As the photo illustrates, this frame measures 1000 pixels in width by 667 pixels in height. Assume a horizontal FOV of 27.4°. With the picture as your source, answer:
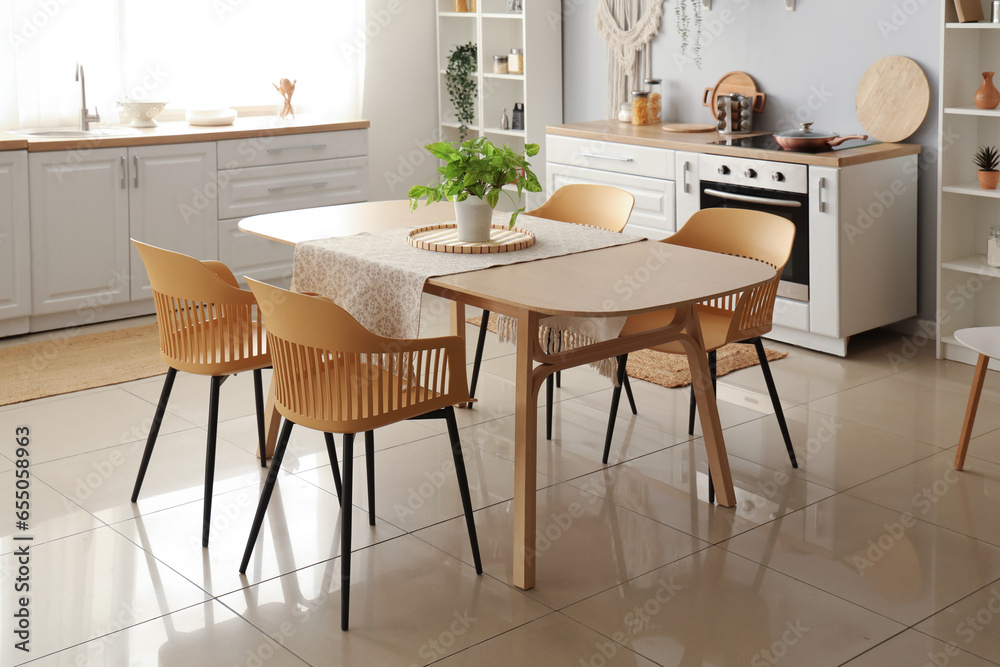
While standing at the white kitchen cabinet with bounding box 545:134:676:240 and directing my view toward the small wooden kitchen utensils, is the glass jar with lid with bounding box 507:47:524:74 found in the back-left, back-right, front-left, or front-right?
front-right

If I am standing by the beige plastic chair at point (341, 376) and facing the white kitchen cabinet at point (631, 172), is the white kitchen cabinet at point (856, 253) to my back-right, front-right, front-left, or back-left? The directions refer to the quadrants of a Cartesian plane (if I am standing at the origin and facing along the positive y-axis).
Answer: front-right

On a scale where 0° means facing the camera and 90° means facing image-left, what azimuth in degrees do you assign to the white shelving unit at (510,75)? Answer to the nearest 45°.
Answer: approximately 45°

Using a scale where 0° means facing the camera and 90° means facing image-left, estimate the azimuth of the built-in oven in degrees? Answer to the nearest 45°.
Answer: approximately 45°

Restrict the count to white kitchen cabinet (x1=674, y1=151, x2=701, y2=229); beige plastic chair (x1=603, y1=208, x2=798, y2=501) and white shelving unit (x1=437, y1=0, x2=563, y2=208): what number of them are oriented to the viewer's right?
0

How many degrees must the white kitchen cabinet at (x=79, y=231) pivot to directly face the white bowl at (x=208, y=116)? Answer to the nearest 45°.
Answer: approximately 90° to its left

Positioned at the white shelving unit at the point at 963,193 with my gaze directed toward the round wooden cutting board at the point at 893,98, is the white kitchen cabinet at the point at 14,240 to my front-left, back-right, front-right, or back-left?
front-left

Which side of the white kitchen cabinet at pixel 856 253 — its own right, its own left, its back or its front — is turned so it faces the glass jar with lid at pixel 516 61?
right

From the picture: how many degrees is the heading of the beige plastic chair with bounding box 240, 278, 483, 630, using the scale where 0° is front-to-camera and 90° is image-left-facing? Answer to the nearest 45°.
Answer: approximately 225°

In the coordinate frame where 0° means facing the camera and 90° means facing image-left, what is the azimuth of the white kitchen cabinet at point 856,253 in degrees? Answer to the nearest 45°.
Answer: approximately 45°

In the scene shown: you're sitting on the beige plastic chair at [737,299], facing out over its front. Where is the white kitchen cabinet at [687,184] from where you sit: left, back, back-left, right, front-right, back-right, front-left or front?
back-right

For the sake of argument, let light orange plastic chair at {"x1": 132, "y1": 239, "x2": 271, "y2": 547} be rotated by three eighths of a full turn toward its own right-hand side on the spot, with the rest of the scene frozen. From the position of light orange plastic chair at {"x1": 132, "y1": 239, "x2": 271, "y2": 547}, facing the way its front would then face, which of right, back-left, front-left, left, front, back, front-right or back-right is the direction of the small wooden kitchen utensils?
back

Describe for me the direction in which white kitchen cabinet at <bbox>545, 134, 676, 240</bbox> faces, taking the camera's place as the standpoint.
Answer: facing the viewer and to the left of the viewer

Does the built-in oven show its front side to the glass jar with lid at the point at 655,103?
no

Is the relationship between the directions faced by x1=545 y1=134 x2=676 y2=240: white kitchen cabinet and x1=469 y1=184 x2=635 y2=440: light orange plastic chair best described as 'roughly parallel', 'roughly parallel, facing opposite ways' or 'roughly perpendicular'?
roughly parallel

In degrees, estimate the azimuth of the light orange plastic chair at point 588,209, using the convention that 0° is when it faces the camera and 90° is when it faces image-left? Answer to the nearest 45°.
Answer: approximately 45°

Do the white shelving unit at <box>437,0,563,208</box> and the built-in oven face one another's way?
no

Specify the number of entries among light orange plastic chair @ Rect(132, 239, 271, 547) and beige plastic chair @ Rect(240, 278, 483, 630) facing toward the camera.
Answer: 0
